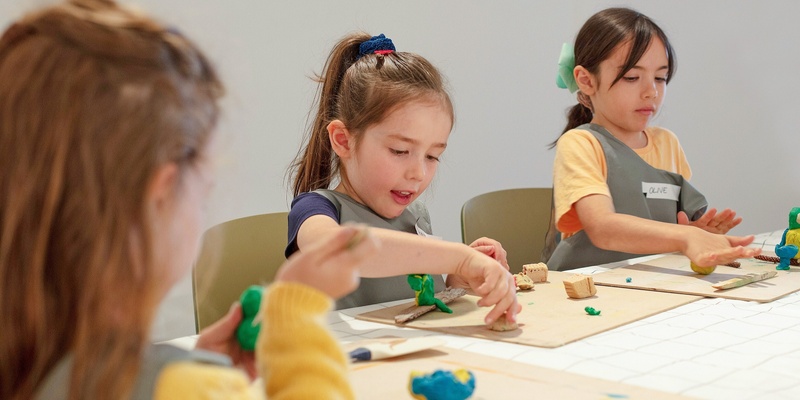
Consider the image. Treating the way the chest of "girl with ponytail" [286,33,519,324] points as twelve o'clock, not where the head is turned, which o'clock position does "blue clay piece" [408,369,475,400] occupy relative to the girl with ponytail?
The blue clay piece is roughly at 1 o'clock from the girl with ponytail.

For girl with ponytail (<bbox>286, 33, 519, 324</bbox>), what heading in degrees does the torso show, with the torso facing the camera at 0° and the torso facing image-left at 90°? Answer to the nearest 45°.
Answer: approximately 315°
